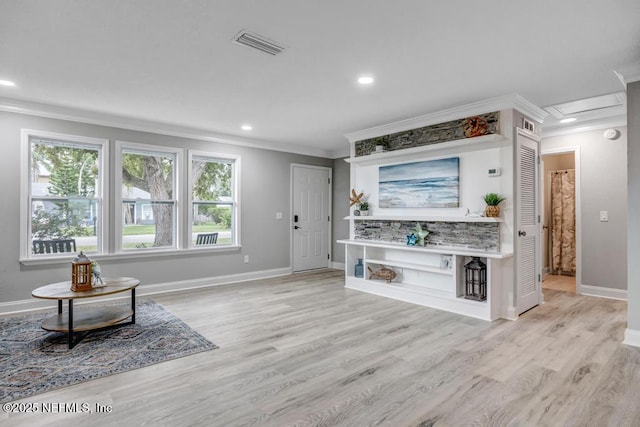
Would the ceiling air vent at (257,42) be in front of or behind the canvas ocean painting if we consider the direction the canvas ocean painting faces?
in front

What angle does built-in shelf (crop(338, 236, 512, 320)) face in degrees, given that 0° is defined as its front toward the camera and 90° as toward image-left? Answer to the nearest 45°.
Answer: approximately 45°

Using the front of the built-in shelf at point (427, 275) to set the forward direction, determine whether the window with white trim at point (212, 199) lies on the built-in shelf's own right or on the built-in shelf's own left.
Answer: on the built-in shelf's own right

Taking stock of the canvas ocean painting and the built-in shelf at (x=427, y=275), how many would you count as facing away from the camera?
0

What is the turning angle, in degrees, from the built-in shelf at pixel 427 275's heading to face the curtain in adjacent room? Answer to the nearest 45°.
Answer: approximately 180°

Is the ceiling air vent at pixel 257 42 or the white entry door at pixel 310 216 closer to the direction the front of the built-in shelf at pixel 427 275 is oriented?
the ceiling air vent

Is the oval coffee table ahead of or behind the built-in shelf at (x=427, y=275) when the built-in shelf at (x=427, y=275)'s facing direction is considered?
ahead

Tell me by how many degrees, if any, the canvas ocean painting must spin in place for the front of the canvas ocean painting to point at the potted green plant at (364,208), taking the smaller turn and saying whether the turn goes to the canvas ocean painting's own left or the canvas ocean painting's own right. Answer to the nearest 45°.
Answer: approximately 90° to the canvas ocean painting's own right
